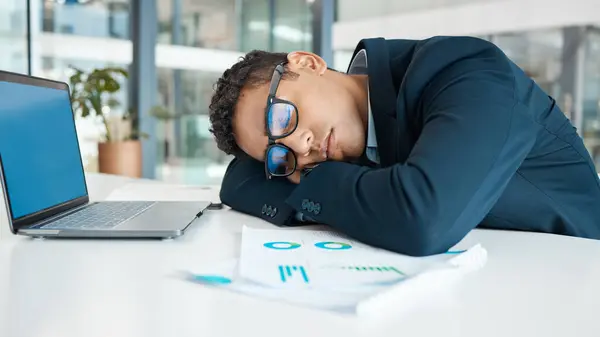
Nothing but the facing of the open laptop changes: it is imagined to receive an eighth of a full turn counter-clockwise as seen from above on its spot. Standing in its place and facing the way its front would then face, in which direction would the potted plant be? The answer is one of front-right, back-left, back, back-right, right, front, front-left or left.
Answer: front-left

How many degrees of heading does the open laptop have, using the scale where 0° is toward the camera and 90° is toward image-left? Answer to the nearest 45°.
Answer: approximately 270°
